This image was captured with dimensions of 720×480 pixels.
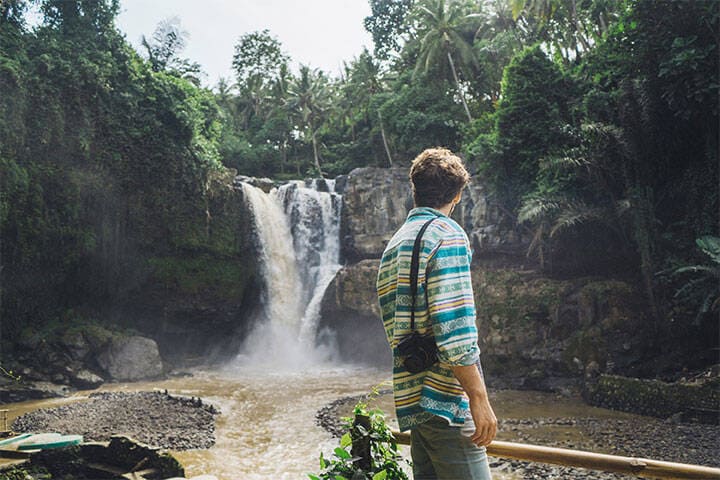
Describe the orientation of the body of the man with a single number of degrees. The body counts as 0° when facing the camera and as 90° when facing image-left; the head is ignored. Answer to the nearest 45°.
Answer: approximately 225°

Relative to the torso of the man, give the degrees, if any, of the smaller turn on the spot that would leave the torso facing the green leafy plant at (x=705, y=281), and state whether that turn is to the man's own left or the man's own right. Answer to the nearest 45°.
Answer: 0° — they already face it

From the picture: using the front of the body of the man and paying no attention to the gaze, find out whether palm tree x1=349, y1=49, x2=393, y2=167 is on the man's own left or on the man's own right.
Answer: on the man's own left

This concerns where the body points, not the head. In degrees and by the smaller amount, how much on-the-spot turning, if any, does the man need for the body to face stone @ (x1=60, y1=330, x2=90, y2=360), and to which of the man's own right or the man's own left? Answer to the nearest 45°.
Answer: approximately 90° to the man's own left

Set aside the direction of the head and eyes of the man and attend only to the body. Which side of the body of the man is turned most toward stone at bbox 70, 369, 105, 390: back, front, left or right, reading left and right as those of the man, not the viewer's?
left

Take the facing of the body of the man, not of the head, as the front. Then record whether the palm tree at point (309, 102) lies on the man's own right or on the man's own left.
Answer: on the man's own left

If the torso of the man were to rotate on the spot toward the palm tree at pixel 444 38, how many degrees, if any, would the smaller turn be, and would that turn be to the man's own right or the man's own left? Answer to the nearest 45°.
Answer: approximately 45° to the man's own left
